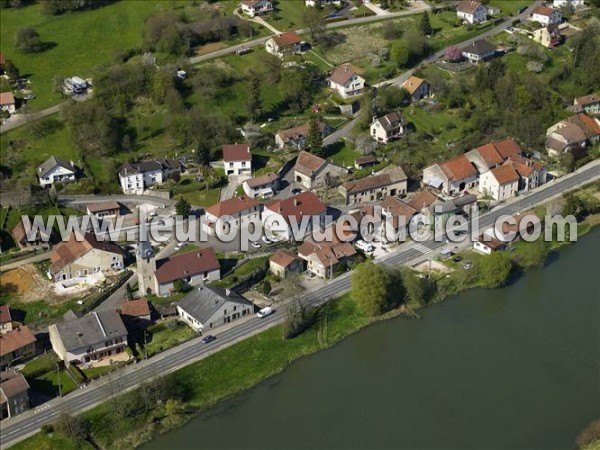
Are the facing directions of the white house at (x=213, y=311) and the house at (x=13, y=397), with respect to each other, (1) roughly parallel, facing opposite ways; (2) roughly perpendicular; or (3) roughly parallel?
roughly parallel

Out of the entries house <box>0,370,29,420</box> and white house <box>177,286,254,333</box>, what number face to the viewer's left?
0

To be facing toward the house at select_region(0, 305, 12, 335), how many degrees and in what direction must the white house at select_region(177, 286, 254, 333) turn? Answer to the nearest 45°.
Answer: approximately 135° to its right

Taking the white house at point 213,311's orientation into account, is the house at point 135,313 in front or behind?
behind

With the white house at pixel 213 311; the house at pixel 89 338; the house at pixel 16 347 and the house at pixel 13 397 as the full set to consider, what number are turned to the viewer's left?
0

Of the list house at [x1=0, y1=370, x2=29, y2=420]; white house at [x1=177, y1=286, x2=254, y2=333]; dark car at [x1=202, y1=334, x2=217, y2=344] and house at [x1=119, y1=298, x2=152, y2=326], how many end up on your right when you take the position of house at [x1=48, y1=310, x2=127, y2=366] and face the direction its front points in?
1

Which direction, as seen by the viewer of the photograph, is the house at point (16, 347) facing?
facing the viewer and to the right of the viewer

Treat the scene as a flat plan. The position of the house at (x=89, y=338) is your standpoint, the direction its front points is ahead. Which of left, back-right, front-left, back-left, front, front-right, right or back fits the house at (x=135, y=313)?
left

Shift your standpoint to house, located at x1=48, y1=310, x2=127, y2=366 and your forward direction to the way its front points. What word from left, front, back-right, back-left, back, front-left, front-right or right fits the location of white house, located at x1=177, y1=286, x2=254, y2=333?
front-left

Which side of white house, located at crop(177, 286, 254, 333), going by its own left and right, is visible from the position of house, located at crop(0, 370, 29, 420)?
right

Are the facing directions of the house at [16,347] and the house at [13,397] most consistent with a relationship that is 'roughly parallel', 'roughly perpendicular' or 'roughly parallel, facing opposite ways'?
roughly parallel
